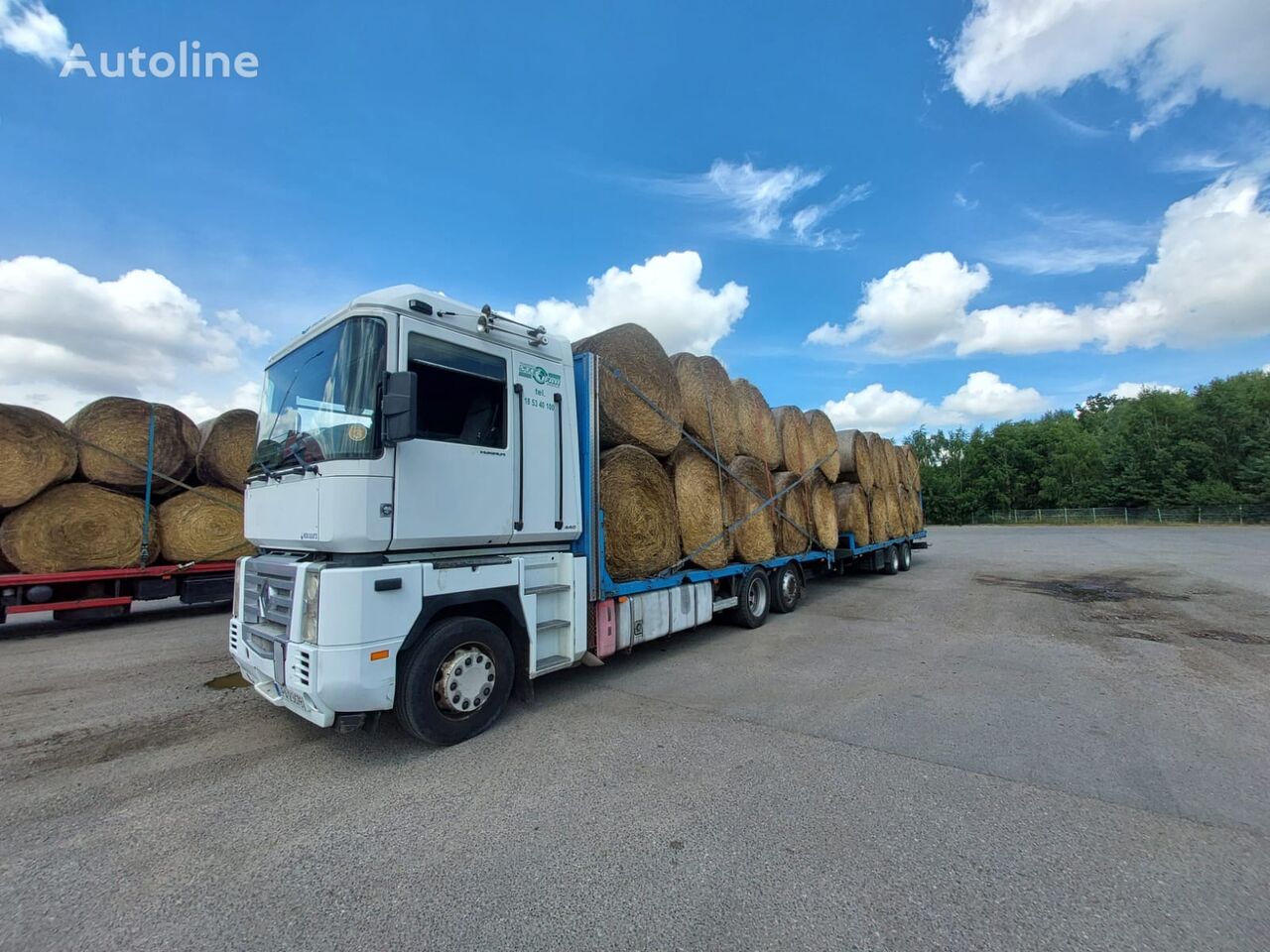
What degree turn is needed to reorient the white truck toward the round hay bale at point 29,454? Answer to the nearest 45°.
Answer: approximately 90° to its right

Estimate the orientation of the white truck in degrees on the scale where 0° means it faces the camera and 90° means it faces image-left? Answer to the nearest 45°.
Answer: approximately 45°

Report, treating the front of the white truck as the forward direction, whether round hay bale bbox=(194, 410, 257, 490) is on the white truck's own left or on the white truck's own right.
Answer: on the white truck's own right

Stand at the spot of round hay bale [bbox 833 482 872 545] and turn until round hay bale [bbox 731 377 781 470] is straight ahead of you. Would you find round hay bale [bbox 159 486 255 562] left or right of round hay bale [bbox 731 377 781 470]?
right

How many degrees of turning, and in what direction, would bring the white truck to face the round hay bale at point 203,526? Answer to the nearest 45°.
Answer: approximately 90° to its right

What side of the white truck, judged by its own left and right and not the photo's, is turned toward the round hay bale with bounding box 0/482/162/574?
right

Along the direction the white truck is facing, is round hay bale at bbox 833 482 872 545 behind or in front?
behind

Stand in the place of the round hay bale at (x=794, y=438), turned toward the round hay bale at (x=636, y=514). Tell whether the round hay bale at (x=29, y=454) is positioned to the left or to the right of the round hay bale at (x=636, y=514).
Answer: right

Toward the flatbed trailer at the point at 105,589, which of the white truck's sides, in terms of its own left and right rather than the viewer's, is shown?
right
